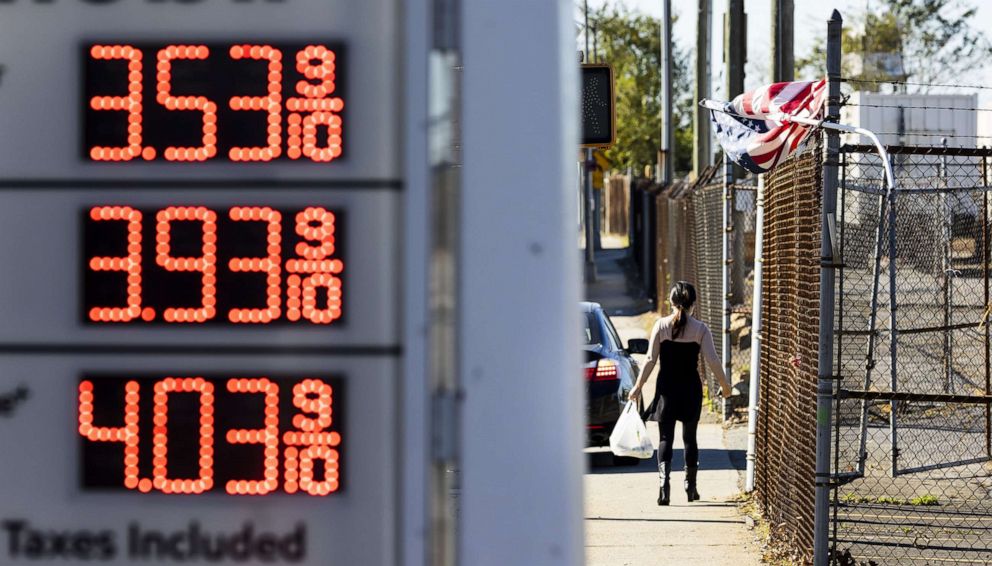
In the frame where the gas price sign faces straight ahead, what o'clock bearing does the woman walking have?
The woman walking is roughly at 7 o'clock from the gas price sign.

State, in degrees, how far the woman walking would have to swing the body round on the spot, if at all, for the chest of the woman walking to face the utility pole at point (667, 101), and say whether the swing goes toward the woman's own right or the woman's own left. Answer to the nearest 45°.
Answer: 0° — they already face it

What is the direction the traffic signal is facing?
toward the camera

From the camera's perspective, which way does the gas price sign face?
toward the camera

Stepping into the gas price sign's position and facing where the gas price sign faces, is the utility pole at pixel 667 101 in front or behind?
behind

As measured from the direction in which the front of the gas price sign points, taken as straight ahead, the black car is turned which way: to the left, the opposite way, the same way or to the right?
the opposite way

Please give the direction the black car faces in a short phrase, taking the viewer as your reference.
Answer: facing away from the viewer

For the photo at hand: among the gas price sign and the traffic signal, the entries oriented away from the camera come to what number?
0

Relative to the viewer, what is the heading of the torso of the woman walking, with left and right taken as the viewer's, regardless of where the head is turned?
facing away from the viewer
